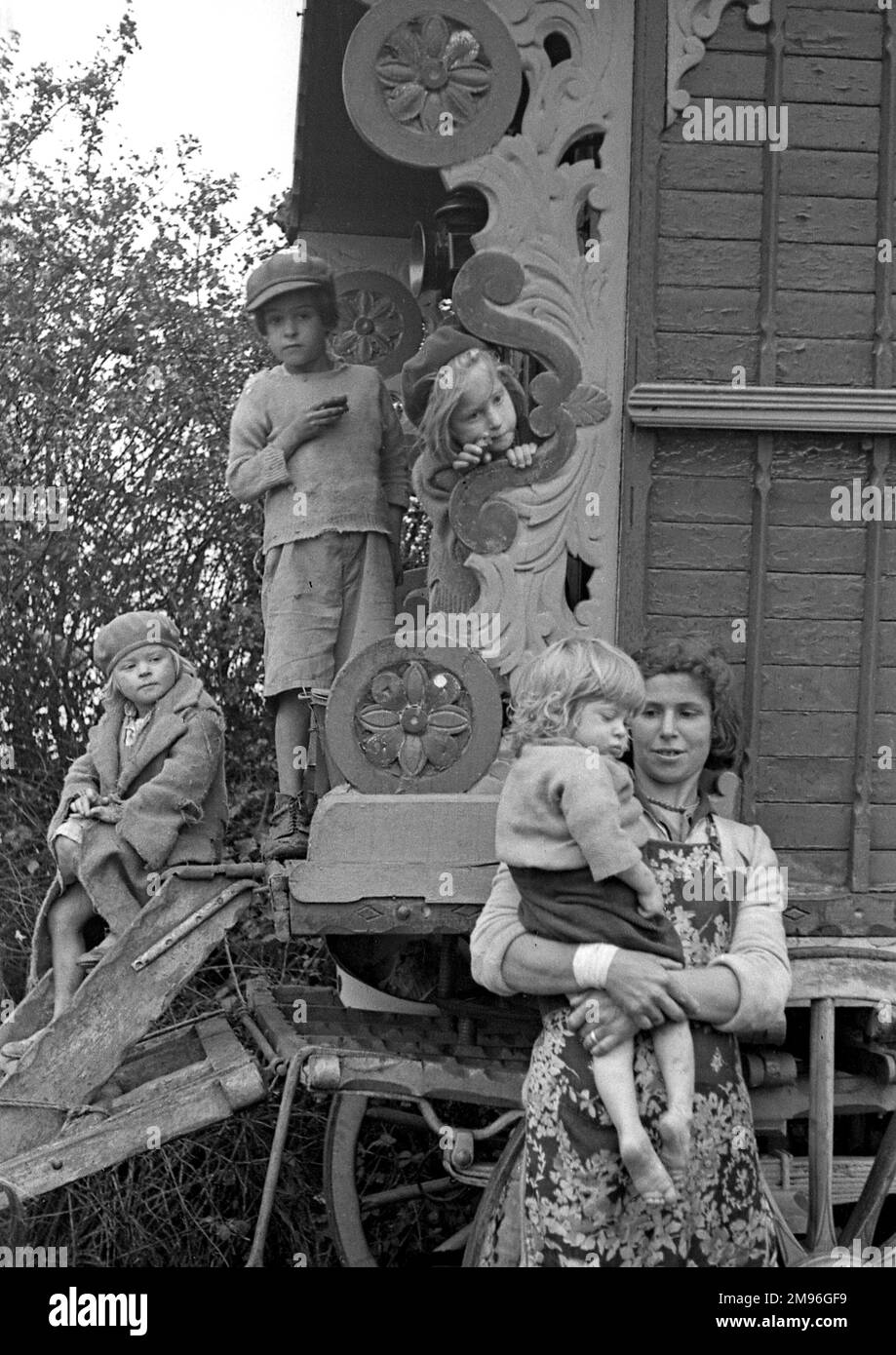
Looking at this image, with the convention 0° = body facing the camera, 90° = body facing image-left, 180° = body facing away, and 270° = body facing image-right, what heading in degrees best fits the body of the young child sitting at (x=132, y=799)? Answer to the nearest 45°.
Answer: approximately 45°

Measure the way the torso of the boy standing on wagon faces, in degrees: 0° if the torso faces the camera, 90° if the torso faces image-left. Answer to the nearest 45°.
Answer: approximately 0°

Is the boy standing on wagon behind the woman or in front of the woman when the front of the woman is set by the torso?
behind

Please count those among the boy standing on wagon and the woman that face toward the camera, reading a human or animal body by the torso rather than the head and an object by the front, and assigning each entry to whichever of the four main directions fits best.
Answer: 2

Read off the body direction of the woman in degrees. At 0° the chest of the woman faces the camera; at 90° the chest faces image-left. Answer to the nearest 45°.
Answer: approximately 0°

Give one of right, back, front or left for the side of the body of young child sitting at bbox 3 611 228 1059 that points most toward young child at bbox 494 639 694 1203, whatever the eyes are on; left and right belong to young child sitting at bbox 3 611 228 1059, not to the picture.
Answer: left
